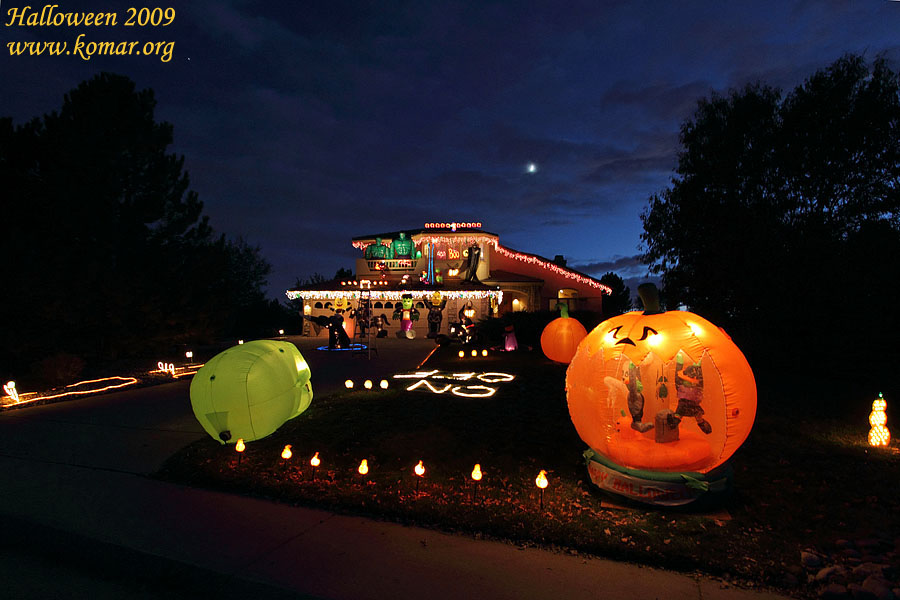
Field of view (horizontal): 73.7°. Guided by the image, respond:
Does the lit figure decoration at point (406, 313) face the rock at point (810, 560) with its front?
yes

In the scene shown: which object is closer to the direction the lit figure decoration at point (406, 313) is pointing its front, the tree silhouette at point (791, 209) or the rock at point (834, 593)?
the rock

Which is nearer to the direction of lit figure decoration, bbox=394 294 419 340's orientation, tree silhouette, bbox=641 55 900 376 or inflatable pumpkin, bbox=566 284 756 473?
the inflatable pumpkin

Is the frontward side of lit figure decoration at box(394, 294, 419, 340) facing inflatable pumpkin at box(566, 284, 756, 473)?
yes

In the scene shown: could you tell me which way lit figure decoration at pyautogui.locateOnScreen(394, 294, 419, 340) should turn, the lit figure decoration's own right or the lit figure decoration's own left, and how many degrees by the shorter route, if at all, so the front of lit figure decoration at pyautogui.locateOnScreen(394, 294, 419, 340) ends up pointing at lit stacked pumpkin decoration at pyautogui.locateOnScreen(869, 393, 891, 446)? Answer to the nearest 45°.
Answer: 0° — it already faces it

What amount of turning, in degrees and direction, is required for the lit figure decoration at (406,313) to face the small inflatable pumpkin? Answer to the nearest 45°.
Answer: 0° — it already faces it

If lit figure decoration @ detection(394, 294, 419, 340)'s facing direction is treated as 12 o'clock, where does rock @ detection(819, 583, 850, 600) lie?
The rock is roughly at 12 o'clock from the lit figure decoration.

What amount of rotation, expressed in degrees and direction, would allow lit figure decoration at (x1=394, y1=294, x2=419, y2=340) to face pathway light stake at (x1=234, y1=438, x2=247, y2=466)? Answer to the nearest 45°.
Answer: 0° — it already faces it

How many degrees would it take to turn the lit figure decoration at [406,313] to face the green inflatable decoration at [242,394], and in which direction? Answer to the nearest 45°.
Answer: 0° — it already faces it

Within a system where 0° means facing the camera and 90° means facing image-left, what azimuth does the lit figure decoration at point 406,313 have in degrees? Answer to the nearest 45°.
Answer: approximately 0°
